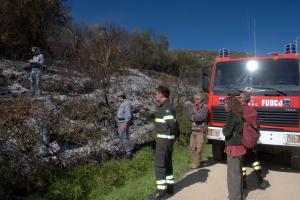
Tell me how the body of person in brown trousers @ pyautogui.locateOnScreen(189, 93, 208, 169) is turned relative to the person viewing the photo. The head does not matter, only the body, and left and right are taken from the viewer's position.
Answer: facing the viewer and to the left of the viewer

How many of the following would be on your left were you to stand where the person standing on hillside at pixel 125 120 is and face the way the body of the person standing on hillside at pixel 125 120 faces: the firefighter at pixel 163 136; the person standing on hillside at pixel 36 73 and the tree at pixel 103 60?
1

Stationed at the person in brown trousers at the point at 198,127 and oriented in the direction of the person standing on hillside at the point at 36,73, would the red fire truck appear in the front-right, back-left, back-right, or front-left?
back-right

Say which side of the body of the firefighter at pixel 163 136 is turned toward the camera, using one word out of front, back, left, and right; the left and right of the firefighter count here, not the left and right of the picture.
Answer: left

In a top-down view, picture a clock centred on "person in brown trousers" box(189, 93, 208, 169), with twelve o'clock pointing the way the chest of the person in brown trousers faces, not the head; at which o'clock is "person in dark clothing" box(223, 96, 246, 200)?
The person in dark clothing is roughly at 10 o'clock from the person in brown trousers.

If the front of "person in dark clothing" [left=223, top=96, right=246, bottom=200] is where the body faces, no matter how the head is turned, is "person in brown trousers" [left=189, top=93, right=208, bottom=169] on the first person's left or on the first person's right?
on the first person's right

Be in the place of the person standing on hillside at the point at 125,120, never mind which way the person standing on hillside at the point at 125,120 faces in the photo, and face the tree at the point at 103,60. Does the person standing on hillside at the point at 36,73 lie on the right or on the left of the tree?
left

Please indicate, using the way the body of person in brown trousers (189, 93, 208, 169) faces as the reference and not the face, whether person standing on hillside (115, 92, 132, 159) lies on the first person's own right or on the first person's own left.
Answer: on the first person's own right

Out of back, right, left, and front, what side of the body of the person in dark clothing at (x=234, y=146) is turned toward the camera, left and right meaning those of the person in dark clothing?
left
